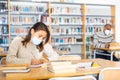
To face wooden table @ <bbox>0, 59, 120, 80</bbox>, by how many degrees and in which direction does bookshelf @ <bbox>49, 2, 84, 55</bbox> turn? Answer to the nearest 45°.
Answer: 0° — it already faces it

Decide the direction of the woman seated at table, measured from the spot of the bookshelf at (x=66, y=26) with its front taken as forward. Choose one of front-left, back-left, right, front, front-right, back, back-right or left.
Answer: front

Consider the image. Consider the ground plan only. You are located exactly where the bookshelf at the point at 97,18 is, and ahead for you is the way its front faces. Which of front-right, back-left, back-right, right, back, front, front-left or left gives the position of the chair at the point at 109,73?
front

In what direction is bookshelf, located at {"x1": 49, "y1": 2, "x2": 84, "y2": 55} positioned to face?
toward the camera

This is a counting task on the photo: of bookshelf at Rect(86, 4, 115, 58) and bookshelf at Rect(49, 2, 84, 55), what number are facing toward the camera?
2

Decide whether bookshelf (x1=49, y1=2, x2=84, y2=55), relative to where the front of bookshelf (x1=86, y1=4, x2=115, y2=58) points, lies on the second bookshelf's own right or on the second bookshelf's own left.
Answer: on the second bookshelf's own right

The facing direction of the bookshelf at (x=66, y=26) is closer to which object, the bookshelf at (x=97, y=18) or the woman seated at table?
the woman seated at table

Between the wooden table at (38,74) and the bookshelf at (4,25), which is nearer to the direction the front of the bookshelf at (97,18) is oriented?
the wooden table

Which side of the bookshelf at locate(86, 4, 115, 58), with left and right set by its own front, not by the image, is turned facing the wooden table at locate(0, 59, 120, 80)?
front

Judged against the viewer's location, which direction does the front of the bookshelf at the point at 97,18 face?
facing the viewer
